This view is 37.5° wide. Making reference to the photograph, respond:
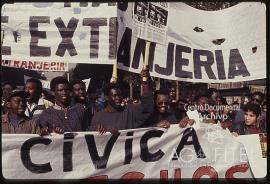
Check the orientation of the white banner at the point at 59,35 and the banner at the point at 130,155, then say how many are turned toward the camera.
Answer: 2

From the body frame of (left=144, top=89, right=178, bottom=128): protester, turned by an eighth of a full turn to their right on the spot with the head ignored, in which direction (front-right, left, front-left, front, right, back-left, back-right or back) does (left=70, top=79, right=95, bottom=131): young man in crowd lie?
front-right

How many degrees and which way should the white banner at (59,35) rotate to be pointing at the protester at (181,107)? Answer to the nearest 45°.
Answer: approximately 90° to its left

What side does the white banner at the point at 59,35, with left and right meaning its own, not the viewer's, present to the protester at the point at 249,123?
left

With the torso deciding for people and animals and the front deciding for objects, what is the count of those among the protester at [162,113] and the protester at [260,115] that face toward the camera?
2

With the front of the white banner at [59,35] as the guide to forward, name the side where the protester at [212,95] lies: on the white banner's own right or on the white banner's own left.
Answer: on the white banner's own left

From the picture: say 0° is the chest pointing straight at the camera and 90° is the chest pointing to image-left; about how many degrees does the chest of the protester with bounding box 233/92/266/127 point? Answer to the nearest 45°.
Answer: approximately 0°
